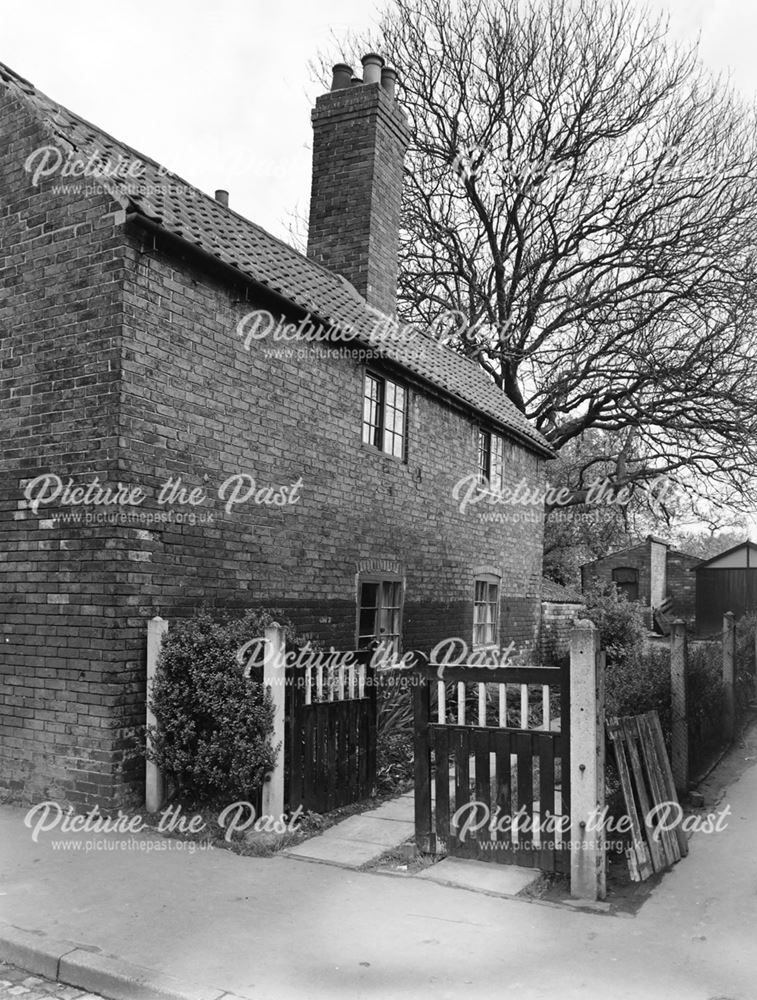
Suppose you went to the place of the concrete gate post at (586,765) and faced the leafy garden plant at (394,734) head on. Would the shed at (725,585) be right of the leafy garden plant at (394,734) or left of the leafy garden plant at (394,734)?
right

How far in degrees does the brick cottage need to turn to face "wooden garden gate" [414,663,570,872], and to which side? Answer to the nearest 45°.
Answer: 0° — it already faces it

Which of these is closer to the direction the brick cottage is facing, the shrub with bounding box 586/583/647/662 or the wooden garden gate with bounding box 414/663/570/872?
the wooden garden gate

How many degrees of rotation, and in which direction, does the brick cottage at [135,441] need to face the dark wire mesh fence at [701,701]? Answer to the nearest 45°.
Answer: approximately 45° to its left

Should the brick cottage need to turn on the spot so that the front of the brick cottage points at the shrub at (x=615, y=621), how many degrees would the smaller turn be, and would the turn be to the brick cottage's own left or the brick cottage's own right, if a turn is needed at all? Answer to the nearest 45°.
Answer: approximately 90° to the brick cottage's own left

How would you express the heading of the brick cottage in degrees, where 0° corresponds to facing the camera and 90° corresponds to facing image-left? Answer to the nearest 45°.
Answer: approximately 315°
